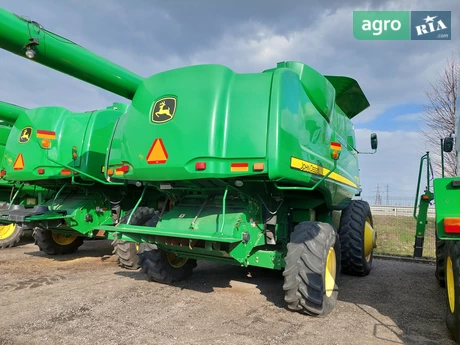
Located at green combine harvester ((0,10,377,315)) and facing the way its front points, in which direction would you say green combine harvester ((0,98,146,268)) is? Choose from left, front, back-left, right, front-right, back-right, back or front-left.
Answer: left

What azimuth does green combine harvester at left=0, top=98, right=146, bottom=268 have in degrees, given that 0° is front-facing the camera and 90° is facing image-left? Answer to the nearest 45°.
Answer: approximately 225°

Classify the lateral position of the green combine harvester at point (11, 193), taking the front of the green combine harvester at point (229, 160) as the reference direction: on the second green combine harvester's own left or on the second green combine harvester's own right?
on the second green combine harvester's own left

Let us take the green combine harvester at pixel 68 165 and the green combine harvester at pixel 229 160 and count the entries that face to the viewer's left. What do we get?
0

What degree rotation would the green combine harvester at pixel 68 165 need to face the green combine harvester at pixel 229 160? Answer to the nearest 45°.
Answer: approximately 90° to its right
